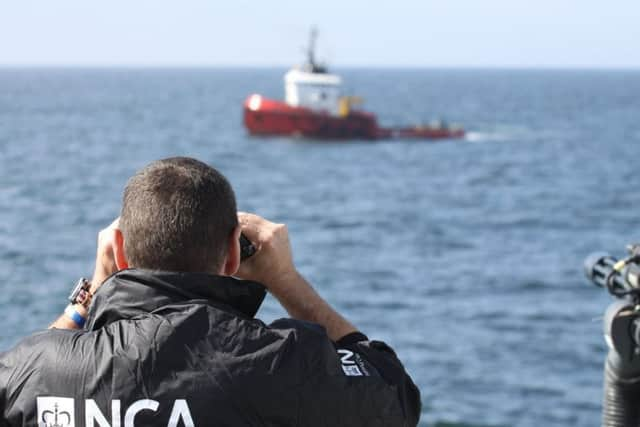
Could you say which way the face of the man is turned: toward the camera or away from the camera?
away from the camera

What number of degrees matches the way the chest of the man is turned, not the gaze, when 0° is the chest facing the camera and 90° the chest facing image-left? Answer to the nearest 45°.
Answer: approximately 180°
